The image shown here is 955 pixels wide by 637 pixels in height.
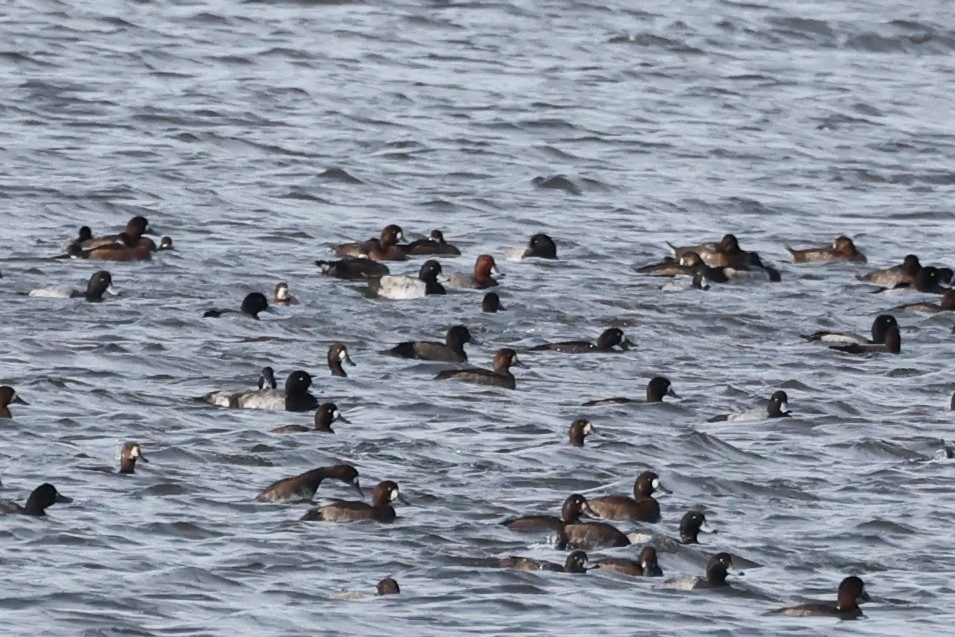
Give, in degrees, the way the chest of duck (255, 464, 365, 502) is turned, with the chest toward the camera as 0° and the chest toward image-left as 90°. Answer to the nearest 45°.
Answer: approximately 270°

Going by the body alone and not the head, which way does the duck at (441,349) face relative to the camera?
to the viewer's right

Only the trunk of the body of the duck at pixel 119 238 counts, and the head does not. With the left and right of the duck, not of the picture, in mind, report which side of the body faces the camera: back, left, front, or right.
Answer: right

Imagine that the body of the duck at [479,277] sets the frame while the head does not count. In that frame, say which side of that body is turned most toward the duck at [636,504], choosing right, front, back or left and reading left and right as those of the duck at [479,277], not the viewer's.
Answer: right

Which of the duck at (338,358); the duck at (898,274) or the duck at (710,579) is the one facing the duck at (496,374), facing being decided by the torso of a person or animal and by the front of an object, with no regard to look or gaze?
the duck at (338,358)

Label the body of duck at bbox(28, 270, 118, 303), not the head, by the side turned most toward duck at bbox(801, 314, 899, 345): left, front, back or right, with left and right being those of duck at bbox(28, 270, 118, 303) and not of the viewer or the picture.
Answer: front

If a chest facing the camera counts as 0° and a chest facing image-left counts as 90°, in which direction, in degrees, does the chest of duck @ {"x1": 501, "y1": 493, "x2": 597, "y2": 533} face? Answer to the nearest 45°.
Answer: approximately 270°

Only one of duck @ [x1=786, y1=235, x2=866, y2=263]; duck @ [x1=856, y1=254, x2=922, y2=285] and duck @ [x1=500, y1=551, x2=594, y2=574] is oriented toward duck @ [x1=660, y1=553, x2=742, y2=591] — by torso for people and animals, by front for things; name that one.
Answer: duck @ [x1=500, y1=551, x2=594, y2=574]

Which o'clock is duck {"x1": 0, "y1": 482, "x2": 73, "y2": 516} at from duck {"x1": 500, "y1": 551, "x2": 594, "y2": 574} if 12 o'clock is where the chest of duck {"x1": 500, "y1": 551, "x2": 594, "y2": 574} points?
duck {"x1": 0, "y1": 482, "x2": 73, "y2": 516} is roughly at 6 o'clock from duck {"x1": 500, "y1": 551, "x2": 594, "y2": 574}.

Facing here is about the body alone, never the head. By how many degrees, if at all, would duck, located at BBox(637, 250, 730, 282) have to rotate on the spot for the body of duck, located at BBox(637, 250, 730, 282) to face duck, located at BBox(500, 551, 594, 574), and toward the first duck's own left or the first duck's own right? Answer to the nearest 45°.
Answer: approximately 90° to the first duck's own right

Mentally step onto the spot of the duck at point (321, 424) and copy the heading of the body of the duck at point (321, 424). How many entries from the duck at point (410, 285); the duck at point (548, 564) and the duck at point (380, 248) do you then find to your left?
2

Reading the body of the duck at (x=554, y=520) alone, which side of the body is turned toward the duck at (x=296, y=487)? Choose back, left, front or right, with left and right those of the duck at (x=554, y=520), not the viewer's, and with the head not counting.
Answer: back

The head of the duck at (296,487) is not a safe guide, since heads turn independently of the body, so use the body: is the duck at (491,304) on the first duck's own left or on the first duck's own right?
on the first duck's own left

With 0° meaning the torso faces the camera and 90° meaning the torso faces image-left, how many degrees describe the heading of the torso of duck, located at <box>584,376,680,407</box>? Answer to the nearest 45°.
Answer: approximately 270°

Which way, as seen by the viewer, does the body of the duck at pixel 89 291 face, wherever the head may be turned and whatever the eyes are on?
to the viewer's right

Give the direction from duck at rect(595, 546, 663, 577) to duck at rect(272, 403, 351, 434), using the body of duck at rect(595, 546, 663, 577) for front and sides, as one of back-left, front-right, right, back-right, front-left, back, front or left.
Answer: back-left
